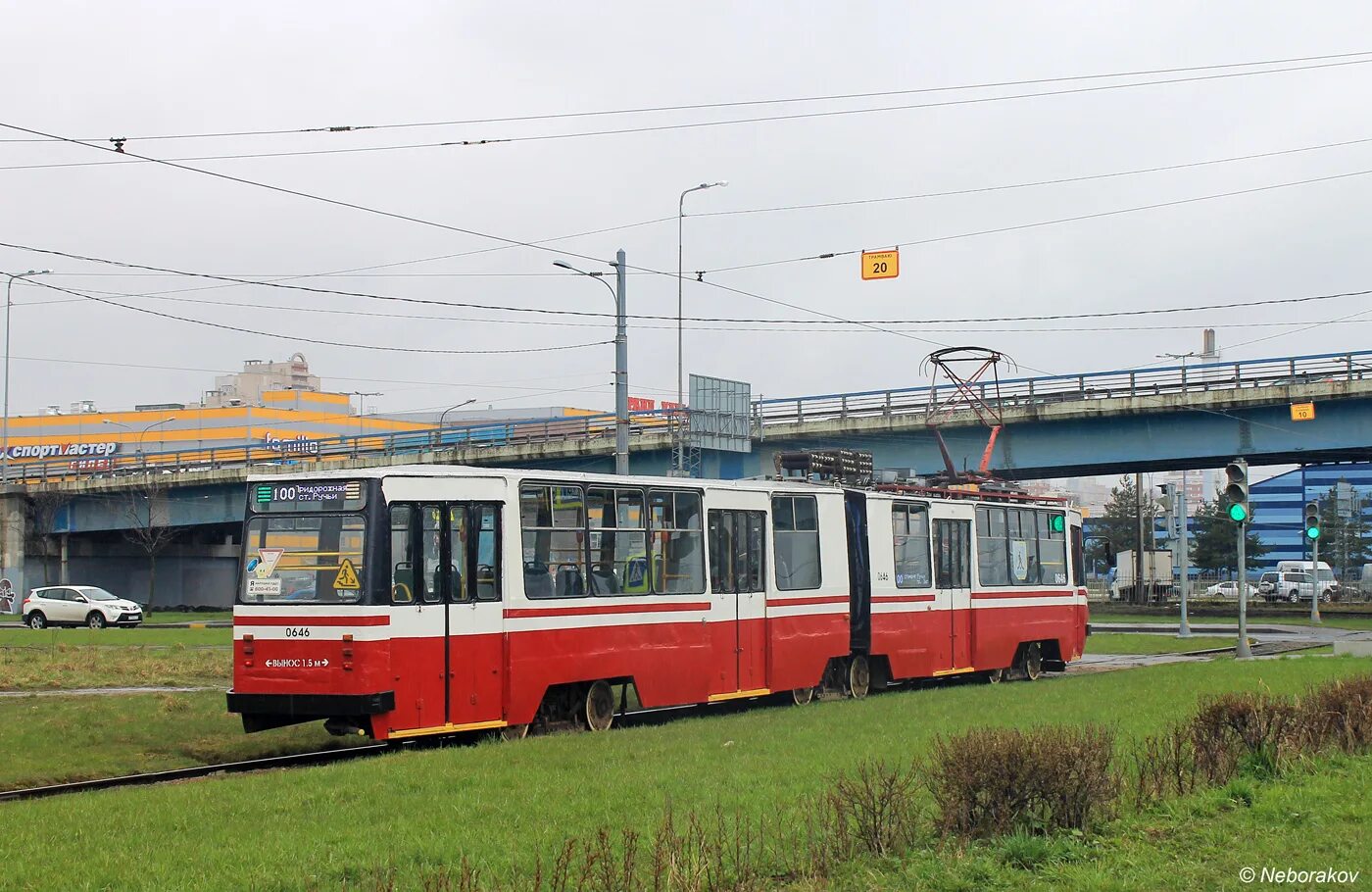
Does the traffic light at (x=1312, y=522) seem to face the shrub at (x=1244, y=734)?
yes

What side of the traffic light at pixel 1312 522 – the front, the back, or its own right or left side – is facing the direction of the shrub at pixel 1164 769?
front

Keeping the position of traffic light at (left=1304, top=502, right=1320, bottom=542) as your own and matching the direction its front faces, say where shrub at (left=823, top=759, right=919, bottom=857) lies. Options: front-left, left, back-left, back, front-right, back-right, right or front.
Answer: front

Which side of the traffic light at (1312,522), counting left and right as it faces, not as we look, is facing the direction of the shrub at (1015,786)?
front

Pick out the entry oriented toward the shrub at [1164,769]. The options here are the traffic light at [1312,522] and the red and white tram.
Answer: the traffic light

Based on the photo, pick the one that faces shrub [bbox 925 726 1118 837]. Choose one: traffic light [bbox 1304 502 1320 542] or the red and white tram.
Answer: the traffic light

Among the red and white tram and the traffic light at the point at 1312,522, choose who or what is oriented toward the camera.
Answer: the traffic light

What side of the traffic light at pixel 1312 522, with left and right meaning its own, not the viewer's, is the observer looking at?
front

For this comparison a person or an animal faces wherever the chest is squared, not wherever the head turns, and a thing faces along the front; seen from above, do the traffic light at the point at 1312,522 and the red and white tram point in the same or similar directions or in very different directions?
very different directions

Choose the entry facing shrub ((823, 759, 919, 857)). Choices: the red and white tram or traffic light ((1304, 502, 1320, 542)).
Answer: the traffic light

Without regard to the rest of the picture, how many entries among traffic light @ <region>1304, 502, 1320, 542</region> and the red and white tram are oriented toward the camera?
1

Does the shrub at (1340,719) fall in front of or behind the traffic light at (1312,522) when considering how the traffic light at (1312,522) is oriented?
in front

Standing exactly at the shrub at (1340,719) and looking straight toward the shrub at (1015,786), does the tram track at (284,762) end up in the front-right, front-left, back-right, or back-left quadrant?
front-right

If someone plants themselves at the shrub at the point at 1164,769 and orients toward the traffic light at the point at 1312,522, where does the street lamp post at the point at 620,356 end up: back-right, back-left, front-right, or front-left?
front-left
